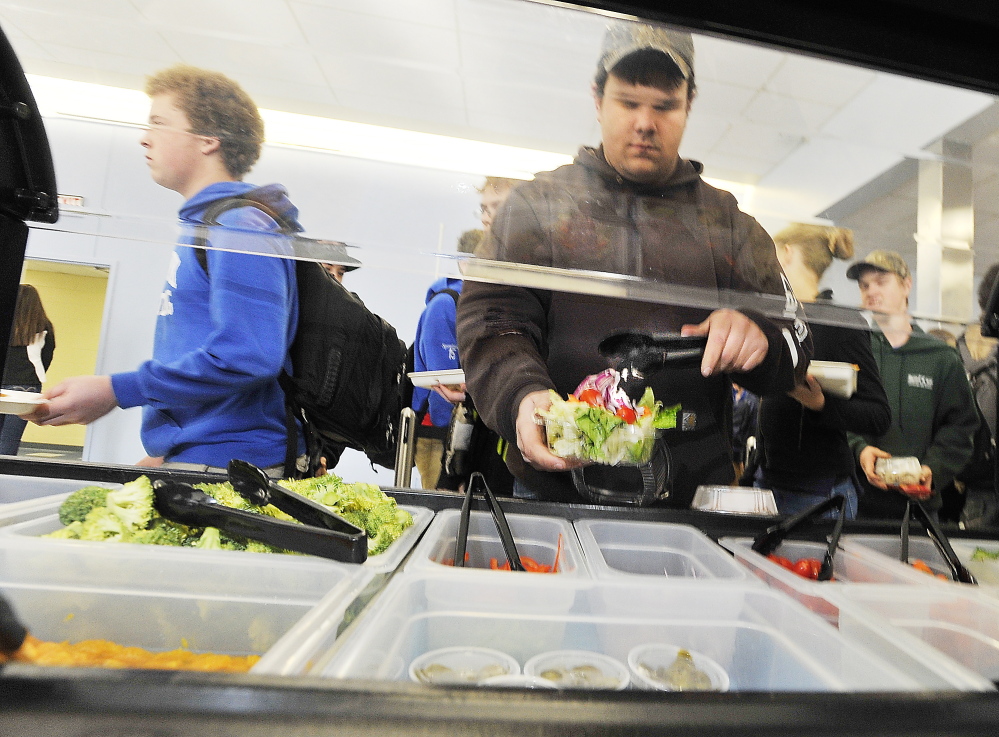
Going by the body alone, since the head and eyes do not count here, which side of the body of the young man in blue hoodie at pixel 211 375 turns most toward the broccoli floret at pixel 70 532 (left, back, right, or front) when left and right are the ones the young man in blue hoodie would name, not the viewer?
left

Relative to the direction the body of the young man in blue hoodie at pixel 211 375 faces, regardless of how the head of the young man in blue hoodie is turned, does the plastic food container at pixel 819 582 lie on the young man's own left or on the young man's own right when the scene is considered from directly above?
on the young man's own left

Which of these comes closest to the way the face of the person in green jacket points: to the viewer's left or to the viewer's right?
to the viewer's left

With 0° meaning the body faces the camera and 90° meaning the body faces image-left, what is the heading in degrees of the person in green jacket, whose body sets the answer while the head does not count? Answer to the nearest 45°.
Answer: approximately 45°

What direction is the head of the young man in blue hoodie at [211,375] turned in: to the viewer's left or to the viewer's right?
to the viewer's left

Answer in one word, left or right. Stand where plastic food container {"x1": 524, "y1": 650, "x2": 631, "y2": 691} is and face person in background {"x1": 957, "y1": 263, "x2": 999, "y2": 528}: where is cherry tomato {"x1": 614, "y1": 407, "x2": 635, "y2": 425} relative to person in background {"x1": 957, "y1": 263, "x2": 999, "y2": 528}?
left

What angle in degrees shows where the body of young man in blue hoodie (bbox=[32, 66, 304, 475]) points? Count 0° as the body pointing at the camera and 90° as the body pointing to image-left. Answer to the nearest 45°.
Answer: approximately 90°

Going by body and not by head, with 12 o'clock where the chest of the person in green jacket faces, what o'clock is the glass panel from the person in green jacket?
The glass panel is roughly at 11 o'clock from the person in green jacket.

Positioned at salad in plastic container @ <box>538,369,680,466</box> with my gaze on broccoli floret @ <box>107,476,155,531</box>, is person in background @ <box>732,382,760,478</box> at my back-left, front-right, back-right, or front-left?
back-right
